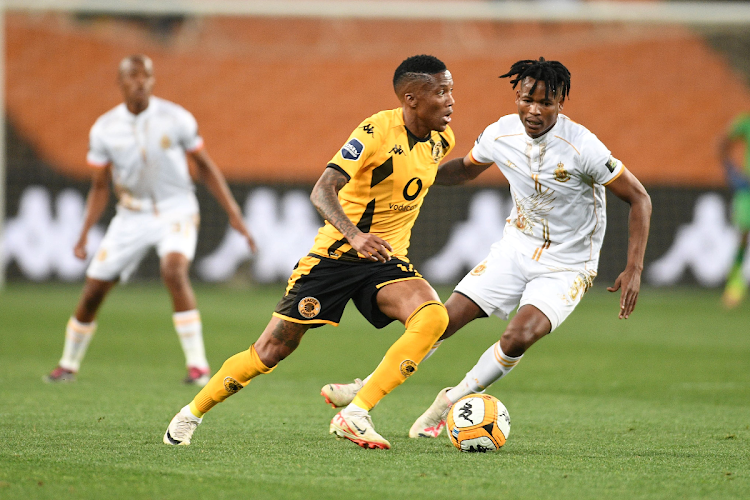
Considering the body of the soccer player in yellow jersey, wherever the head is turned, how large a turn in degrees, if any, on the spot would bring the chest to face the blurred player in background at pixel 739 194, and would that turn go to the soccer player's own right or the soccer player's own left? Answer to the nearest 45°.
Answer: approximately 90° to the soccer player's own left

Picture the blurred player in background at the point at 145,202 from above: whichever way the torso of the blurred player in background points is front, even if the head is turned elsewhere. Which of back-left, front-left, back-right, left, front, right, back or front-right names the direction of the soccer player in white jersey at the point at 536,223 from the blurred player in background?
front-left

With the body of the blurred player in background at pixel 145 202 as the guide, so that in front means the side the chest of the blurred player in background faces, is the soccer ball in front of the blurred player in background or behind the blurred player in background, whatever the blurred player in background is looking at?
in front

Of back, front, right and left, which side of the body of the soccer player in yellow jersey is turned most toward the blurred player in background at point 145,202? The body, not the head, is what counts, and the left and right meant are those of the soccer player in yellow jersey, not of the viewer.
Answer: back

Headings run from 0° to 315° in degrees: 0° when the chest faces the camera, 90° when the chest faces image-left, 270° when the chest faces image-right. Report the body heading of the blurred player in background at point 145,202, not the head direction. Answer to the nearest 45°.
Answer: approximately 0°

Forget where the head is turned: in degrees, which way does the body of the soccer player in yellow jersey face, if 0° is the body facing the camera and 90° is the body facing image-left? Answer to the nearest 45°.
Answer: approximately 315°

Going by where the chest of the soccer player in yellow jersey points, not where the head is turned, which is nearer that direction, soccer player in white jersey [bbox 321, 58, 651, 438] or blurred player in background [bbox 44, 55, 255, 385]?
the soccer player in white jersey
